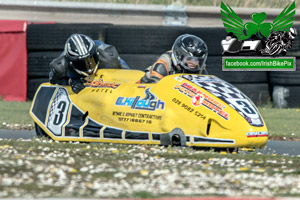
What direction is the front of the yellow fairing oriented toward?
to the viewer's right

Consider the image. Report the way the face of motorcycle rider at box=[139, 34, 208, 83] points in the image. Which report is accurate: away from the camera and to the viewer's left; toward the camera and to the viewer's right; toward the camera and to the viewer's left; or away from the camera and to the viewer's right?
toward the camera and to the viewer's right

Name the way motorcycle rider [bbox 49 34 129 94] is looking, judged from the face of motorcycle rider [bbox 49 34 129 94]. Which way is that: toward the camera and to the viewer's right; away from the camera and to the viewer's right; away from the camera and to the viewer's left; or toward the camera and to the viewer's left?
toward the camera and to the viewer's right

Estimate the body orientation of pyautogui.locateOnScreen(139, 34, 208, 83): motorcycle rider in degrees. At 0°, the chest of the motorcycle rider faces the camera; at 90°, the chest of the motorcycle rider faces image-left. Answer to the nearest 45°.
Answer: approximately 315°

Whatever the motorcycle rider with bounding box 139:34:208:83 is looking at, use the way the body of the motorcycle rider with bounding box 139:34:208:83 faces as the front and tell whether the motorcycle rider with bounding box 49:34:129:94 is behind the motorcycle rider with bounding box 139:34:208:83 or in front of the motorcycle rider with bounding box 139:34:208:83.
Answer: behind
